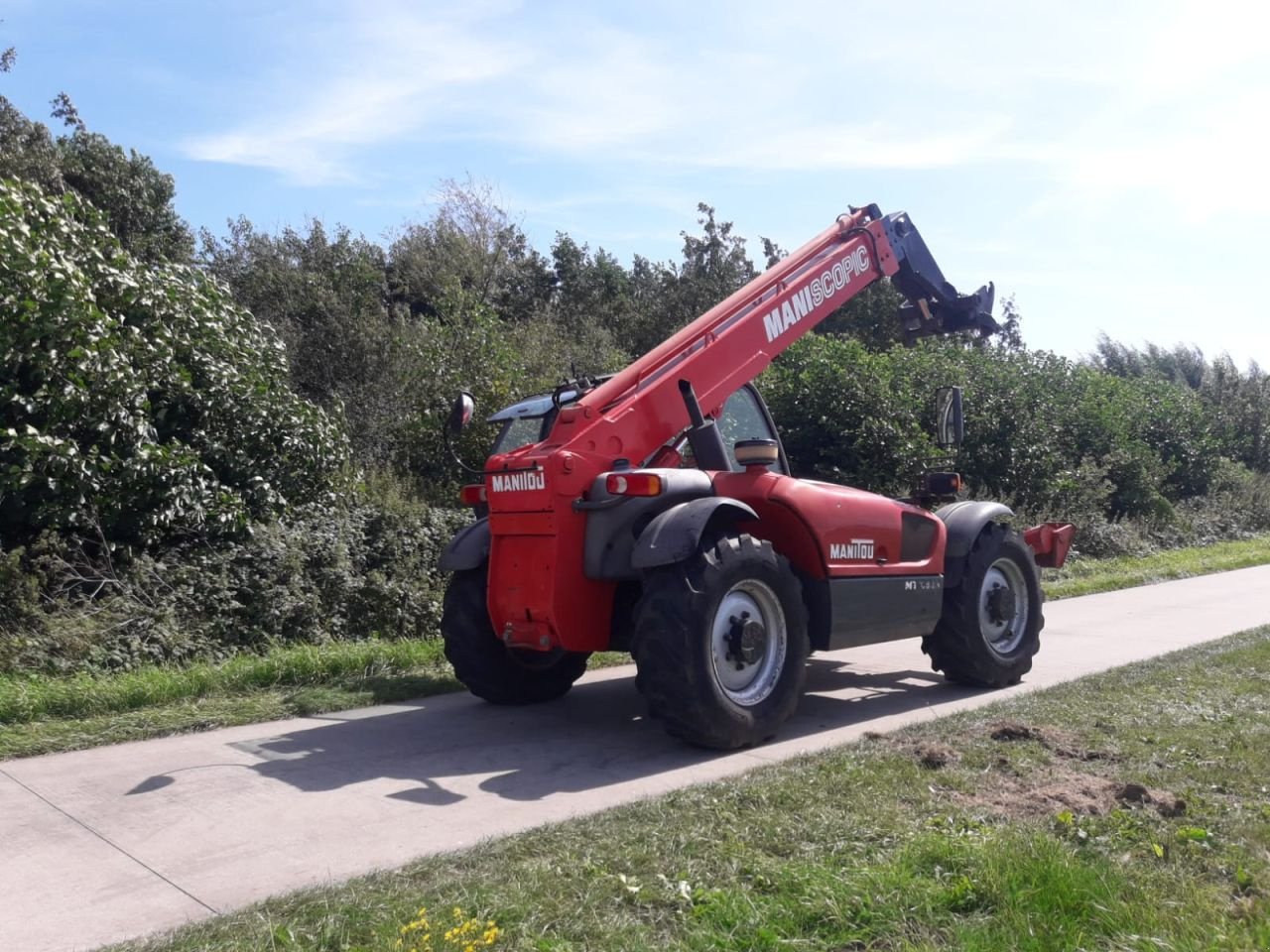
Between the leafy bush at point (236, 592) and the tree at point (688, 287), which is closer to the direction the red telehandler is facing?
the tree

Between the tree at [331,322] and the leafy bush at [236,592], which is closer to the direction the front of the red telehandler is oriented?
the tree

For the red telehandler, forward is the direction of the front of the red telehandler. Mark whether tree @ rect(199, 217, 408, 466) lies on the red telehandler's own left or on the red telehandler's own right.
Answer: on the red telehandler's own left

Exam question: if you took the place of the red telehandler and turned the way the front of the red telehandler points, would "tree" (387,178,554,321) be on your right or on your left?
on your left

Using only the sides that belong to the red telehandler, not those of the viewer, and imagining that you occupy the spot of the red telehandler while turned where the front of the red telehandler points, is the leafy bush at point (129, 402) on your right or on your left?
on your left

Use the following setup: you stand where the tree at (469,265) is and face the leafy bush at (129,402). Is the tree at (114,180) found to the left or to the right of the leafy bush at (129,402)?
right

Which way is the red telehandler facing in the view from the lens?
facing away from the viewer and to the right of the viewer

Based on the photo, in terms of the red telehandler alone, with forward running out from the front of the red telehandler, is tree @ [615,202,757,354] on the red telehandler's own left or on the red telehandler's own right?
on the red telehandler's own left
